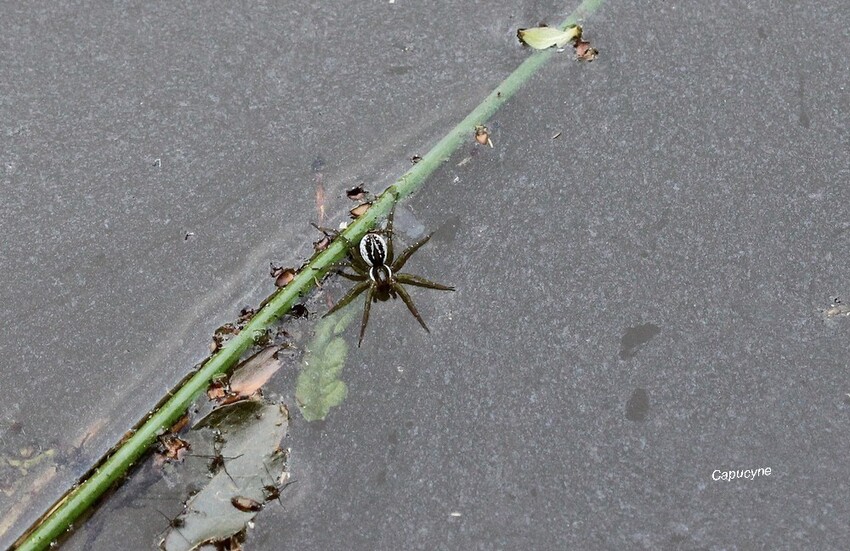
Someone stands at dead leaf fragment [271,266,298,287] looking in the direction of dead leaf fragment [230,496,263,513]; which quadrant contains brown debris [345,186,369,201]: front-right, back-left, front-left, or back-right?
back-left

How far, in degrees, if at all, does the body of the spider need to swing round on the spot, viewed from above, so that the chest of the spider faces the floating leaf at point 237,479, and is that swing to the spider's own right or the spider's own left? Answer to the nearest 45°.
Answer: approximately 90° to the spider's own right

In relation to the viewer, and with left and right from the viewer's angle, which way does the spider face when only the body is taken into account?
facing the viewer

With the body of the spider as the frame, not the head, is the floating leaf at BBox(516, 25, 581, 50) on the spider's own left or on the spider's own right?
on the spider's own left

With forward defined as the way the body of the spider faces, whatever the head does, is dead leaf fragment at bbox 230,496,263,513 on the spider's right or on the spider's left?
on the spider's right

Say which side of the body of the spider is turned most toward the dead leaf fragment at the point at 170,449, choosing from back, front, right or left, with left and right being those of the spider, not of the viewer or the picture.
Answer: right

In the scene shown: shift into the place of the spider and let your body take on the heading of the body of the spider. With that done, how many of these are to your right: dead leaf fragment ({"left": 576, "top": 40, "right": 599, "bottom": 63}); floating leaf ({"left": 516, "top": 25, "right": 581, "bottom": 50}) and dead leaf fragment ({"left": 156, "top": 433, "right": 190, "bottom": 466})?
1
